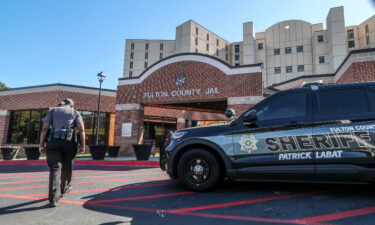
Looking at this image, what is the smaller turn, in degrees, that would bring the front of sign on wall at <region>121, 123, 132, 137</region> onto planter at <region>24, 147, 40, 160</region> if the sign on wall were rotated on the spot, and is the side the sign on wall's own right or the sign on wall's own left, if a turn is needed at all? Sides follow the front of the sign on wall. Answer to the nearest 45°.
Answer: approximately 90° to the sign on wall's own right

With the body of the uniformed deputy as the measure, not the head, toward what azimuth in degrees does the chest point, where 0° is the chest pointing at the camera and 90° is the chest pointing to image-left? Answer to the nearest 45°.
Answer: approximately 180°

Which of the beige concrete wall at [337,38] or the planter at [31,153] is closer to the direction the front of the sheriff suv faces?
the planter

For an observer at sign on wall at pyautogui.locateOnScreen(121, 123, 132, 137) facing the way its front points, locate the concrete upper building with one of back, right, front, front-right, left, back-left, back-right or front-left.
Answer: back-left

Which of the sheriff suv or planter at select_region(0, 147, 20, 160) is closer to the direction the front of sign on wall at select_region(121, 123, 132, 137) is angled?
the sheriff suv

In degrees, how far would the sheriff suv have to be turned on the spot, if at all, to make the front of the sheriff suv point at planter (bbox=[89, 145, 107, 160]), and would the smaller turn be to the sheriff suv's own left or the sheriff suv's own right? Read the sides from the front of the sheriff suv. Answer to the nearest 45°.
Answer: approximately 45° to the sheriff suv's own right

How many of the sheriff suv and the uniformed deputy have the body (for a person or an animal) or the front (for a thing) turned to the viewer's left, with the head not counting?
1

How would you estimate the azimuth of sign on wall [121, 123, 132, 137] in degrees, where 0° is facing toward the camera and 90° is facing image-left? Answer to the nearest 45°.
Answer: approximately 0°

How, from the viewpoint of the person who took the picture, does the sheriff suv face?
facing to the left of the viewer

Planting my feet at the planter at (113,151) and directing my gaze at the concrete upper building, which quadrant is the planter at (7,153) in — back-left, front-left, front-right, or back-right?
back-left

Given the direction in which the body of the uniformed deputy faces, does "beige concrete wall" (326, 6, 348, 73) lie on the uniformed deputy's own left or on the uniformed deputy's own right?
on the uniformed deputy's own right
